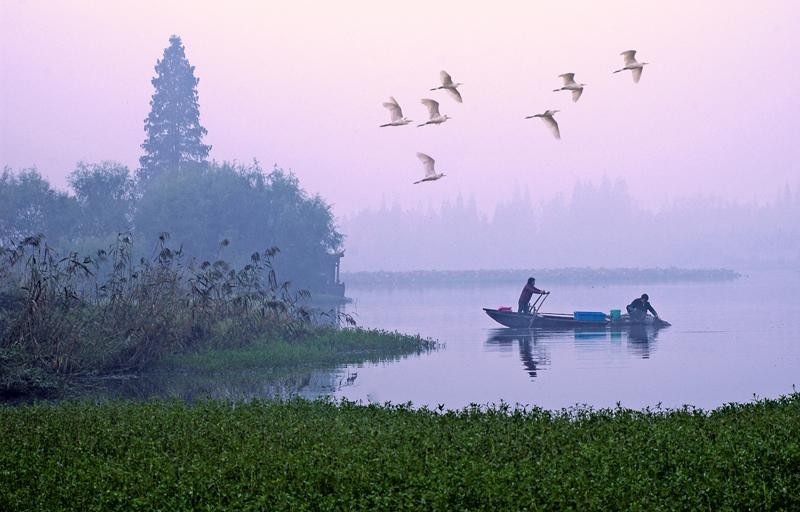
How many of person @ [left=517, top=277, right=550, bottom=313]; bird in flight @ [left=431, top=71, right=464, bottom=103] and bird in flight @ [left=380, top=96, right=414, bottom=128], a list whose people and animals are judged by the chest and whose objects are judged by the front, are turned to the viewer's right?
3

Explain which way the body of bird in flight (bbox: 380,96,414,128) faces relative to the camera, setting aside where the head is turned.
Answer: to the viewer's right

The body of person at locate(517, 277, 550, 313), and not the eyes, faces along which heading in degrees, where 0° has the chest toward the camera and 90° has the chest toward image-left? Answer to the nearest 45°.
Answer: approximately 270°

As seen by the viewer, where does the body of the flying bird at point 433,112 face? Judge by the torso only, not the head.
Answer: to the viewer's right

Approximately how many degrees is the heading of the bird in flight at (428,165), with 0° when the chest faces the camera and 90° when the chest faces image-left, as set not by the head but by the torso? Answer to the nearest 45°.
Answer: approximately 270°

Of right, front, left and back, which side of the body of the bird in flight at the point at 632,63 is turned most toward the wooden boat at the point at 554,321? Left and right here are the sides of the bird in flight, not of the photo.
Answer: left

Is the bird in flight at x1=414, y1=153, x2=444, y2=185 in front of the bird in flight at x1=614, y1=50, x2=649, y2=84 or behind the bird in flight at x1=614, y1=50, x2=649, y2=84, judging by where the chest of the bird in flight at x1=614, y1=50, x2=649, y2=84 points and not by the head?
behind

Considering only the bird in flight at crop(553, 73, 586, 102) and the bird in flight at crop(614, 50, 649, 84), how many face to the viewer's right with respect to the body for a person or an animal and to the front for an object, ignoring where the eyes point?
2

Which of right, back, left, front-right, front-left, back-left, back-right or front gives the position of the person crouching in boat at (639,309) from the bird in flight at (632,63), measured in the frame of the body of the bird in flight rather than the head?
left

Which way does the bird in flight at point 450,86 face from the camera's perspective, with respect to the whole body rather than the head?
to the viewer's right
